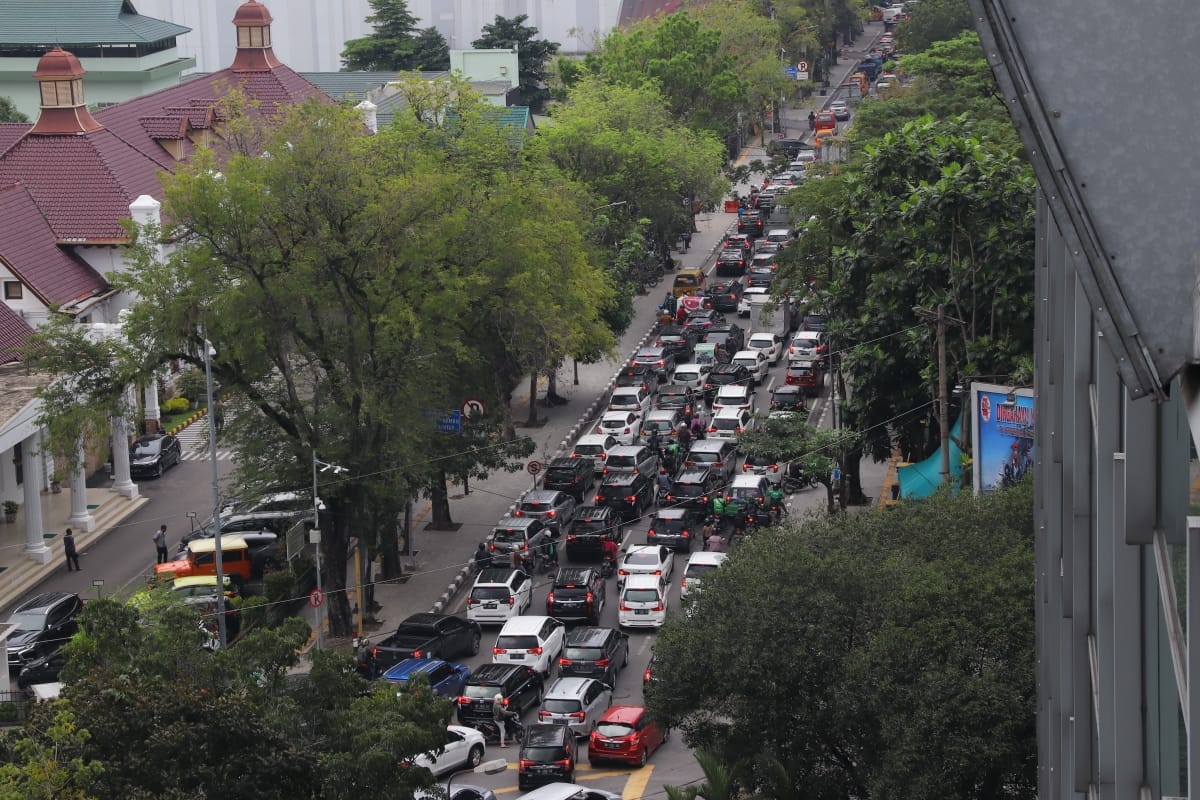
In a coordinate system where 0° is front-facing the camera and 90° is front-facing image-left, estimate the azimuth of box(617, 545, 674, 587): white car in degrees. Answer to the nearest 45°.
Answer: approximately 180°

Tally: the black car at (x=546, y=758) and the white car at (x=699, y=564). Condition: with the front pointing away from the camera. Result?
2

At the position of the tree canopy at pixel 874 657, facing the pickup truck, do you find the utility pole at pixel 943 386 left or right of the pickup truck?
right

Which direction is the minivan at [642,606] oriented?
away from the camera

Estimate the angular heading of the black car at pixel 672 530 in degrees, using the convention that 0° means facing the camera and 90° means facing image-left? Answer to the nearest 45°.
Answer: approximately 225°

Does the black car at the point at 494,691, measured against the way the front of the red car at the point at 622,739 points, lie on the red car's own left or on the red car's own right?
on the red car's own left

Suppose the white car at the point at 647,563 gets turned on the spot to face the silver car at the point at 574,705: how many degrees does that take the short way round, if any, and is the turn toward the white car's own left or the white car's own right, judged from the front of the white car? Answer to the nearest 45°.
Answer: approximately 180°

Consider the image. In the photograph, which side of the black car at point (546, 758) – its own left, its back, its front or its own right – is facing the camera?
back

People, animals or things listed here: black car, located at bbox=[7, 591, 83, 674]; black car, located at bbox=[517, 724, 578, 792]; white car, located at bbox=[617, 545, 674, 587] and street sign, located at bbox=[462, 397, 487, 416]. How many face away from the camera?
2

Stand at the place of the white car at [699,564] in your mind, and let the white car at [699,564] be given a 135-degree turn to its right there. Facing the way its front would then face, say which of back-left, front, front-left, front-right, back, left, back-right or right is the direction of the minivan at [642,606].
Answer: right

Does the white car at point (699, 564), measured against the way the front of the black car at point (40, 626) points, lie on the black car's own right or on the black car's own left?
on the black car's own left

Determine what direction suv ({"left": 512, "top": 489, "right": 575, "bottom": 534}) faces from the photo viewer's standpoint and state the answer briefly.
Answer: facing away from the viewer and to the right of the viewer

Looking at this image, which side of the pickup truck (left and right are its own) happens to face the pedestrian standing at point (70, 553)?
left

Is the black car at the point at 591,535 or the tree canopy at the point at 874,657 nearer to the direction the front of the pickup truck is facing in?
the black car
